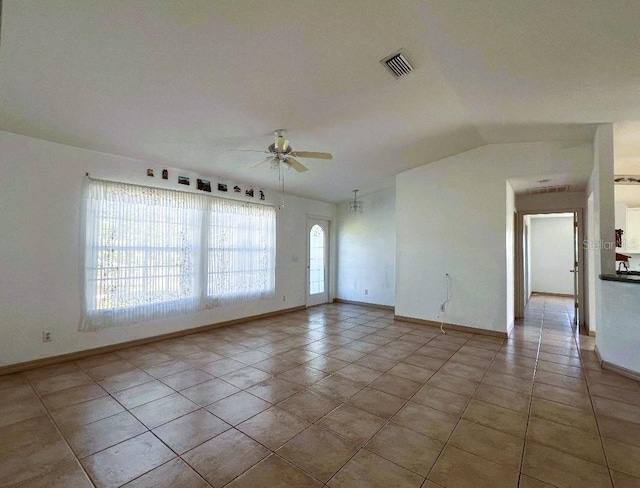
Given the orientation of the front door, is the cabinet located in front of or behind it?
in front

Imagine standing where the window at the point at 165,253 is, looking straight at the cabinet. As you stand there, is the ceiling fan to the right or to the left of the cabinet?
right

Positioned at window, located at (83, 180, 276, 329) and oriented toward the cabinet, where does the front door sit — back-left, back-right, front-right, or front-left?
front-left

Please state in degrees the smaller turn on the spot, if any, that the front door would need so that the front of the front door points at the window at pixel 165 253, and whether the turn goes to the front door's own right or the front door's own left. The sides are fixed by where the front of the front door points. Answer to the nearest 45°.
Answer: approximately 90° to the front door's own right

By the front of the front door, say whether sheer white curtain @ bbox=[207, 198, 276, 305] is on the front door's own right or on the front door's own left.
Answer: on the front door's own right

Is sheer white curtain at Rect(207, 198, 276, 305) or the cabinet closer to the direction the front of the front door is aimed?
the cabinet

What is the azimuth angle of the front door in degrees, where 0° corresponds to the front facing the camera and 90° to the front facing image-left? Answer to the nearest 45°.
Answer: approximately 315°

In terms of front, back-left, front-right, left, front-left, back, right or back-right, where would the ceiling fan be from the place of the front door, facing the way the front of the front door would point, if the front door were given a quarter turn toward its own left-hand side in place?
back-right
